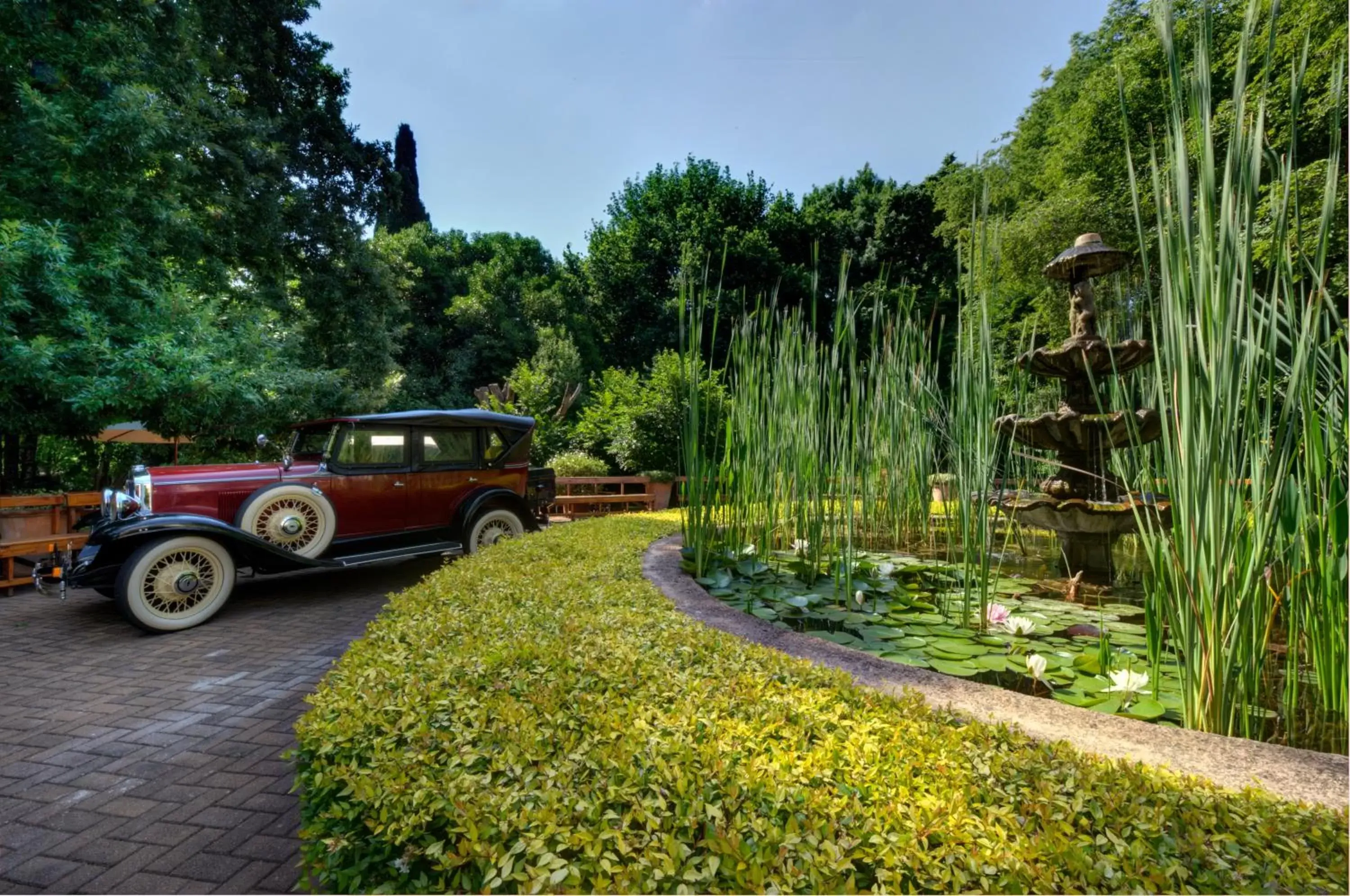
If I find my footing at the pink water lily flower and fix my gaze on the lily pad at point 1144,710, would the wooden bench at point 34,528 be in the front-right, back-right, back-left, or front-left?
back-right

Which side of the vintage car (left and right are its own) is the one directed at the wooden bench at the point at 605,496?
back

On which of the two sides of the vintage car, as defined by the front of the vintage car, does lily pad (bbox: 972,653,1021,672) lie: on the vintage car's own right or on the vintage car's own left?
on the vintage car's own left

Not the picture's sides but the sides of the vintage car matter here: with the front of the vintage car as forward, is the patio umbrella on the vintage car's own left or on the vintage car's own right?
on the vintage car's own right

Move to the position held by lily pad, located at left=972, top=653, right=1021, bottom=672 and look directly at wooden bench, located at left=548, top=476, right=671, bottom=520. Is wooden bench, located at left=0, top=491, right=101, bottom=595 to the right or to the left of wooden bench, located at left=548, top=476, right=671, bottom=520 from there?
left

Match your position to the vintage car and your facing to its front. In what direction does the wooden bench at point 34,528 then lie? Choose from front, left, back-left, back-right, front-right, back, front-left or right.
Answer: right

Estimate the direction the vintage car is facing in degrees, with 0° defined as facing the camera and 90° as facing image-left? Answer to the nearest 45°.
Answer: approximately 45°
